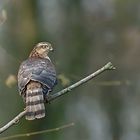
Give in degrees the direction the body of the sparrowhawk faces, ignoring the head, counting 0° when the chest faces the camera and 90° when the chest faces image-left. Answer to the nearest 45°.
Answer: approximately 180°
